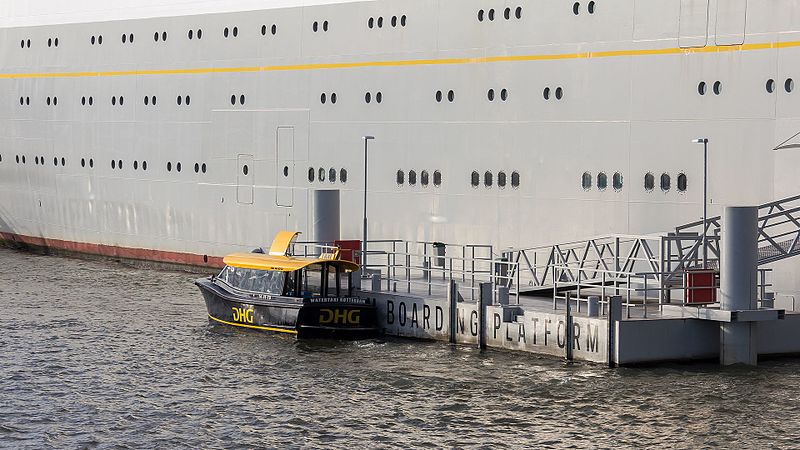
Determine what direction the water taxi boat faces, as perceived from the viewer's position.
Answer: facing away from the viewer and to the left of the viewer

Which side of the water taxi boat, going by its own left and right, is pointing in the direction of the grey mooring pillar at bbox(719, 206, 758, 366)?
back

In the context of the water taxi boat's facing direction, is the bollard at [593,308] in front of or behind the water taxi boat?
behind

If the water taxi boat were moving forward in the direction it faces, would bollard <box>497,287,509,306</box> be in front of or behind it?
behind

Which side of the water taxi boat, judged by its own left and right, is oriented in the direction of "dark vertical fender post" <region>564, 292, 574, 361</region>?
back

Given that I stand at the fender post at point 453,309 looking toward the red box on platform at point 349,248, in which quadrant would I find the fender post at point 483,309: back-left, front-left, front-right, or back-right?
back-right

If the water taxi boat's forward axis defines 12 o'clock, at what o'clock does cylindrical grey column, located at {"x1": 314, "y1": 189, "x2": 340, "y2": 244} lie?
The cylindrical grey column is roughly at 2 o'clock from the water taxi boat.
